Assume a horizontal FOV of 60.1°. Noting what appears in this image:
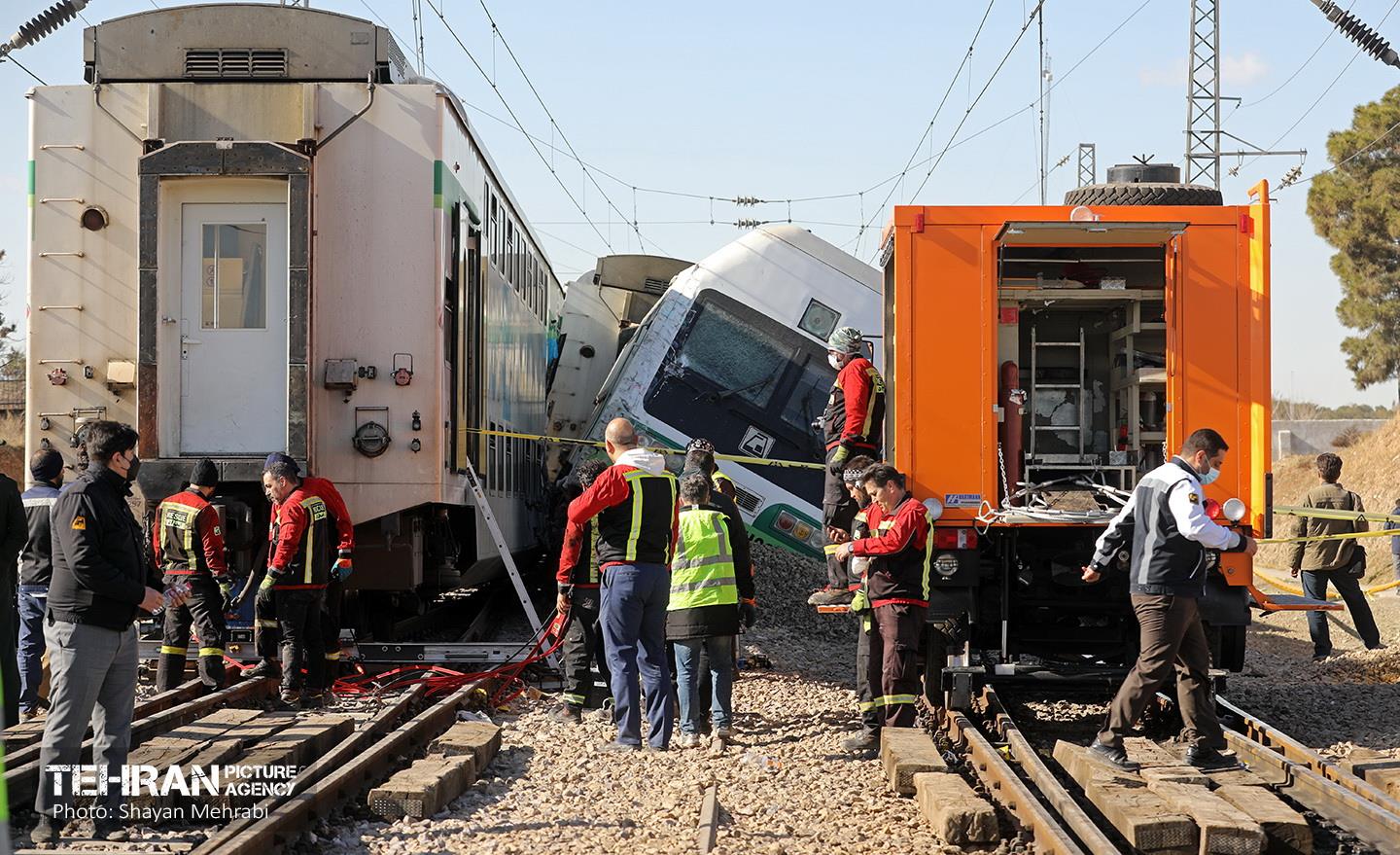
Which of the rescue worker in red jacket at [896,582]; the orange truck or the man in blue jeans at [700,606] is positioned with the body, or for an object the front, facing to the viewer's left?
the rescue worker in red jacket

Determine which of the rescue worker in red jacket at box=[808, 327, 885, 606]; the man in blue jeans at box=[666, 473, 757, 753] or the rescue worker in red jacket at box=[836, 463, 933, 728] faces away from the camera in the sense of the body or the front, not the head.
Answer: the man in blue jeans

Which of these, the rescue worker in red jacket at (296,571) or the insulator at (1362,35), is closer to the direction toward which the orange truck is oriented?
the insulator

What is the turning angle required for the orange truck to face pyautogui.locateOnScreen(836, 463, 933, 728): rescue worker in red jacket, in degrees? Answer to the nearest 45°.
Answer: approximately 135° to its left

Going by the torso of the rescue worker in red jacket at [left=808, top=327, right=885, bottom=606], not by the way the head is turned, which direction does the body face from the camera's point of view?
to the viewer's left

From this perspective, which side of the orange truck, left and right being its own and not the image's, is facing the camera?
back

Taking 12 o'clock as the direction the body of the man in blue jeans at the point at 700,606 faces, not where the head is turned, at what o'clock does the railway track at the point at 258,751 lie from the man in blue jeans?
The railway track is roughly at 8 o'clock from the man in blue jeans.

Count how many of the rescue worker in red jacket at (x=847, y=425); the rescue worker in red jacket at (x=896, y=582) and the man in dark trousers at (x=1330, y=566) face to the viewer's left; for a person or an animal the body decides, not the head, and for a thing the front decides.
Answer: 2

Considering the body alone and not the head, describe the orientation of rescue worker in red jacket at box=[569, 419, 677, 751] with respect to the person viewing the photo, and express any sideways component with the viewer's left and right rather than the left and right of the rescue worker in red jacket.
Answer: facing away from the viewer and to the left of the viewer

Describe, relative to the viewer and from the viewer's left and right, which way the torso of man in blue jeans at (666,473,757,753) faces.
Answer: facing away from the viewer

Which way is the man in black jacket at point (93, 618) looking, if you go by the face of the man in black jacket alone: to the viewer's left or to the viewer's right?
to the viewer's right

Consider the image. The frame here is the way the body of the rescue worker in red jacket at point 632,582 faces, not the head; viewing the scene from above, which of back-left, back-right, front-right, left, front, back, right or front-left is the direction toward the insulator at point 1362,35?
right

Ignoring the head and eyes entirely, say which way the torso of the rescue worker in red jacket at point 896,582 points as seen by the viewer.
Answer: to the viewer's left
